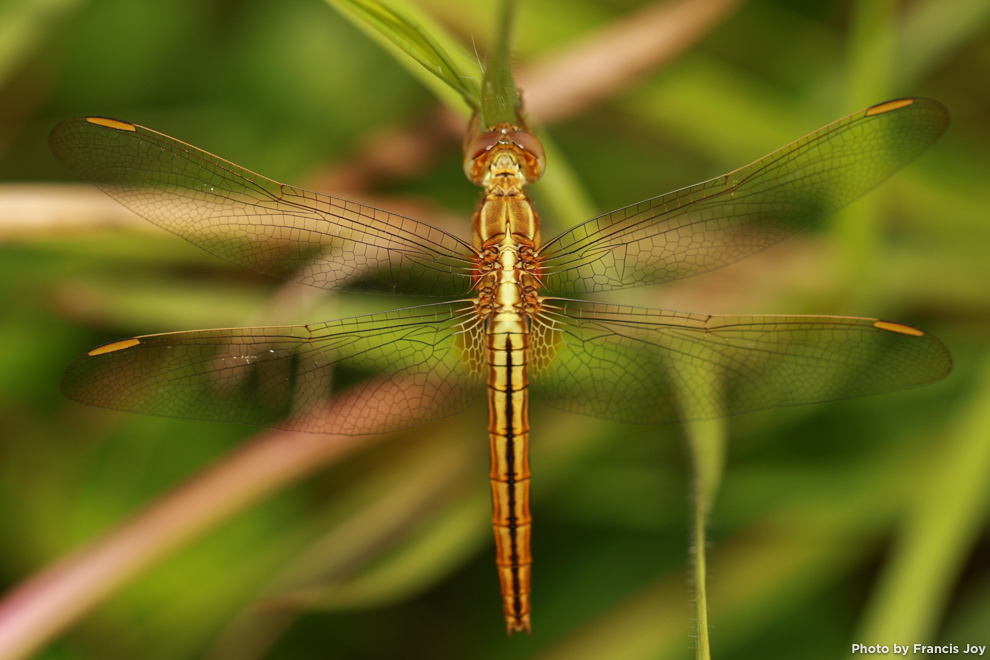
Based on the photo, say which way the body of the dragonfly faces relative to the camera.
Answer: away from the camera

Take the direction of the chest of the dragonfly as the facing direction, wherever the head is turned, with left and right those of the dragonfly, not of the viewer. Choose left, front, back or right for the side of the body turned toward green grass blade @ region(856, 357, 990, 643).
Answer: right
